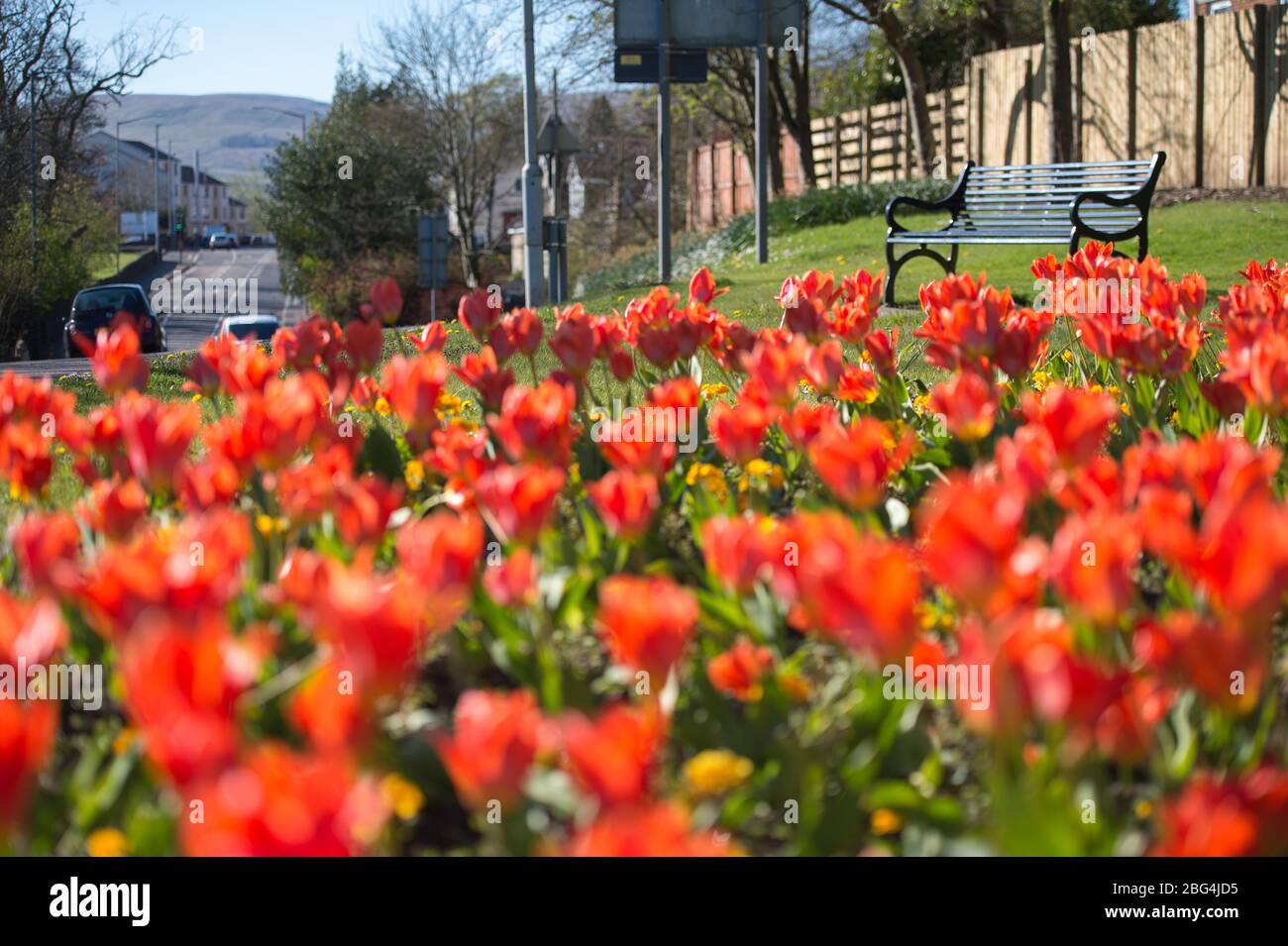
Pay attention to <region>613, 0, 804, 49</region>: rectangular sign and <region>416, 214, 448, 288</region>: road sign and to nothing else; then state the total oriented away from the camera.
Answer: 2

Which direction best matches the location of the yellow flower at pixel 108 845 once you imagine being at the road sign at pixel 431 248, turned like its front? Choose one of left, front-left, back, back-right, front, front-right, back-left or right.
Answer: back

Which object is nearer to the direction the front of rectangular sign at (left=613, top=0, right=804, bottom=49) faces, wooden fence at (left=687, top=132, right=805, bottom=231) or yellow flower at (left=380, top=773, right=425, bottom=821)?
the wooden fence

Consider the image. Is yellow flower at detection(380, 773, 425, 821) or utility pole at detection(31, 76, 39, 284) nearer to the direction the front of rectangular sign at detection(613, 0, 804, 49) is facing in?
the utility pole

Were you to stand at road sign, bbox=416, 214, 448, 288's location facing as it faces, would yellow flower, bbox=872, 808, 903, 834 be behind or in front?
behind

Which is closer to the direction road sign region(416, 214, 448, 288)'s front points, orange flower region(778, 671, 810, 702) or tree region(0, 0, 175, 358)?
the tree

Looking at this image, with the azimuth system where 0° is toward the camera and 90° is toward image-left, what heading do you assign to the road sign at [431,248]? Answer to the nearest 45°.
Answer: approximately 180°

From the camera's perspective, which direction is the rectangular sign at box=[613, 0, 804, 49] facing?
away from the camera

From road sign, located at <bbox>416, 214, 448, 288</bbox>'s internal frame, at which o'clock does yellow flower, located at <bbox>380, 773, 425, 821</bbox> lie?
The yellow flower is roughly at 6 o'clock from the road sign.

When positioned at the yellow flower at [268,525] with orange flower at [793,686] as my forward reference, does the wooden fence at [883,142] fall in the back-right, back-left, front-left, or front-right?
back-left
